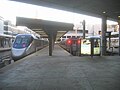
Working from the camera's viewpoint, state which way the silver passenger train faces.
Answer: facing the viewer and to the left of the viewer
